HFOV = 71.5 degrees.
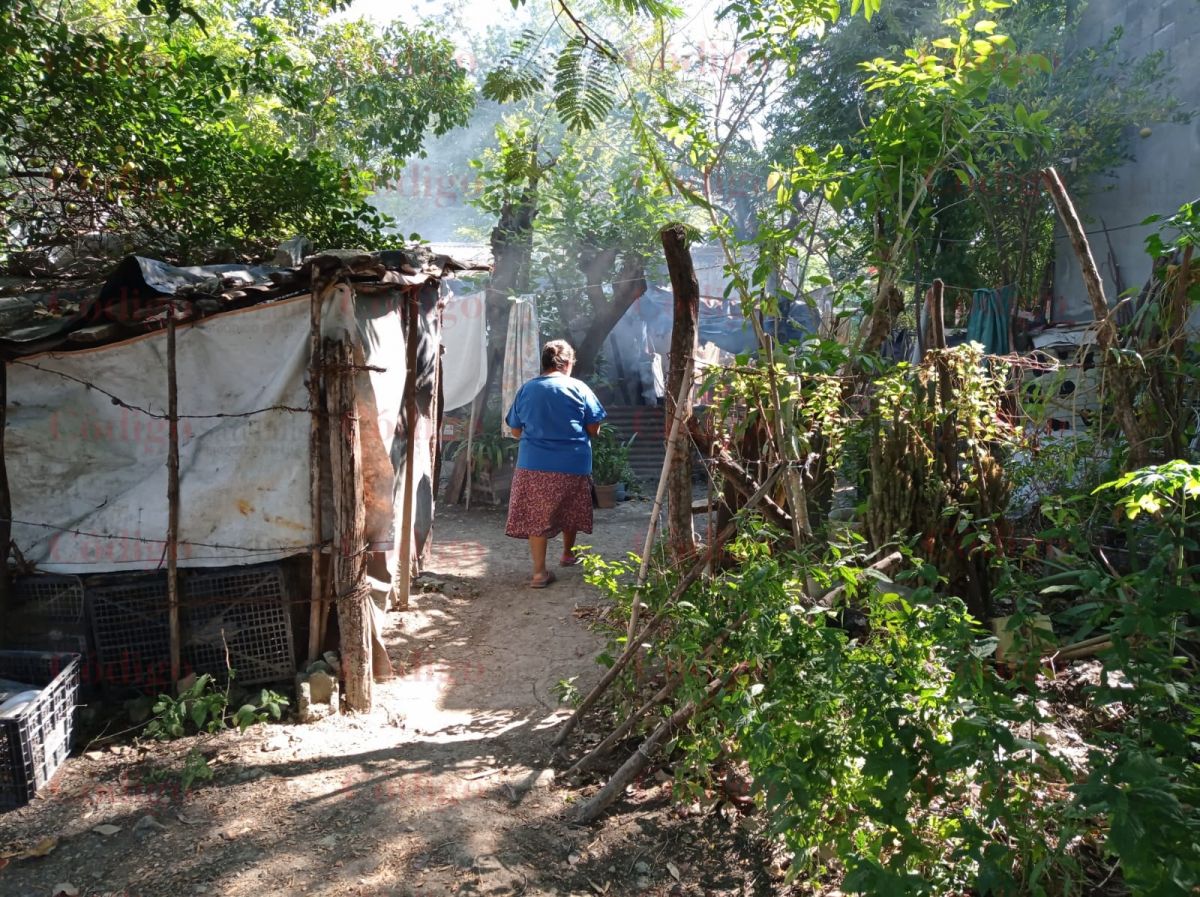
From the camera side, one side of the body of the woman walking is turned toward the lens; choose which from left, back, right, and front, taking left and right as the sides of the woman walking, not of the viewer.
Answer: back

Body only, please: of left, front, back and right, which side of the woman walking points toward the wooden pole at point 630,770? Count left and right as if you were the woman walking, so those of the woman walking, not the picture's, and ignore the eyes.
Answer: back

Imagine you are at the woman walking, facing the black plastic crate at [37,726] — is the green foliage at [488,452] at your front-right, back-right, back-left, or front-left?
back-right

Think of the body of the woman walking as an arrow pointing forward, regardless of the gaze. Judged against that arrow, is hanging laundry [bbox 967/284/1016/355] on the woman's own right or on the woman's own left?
on the woman's own right

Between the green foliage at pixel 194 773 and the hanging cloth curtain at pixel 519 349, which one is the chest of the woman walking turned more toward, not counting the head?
the hanging cloth curtain

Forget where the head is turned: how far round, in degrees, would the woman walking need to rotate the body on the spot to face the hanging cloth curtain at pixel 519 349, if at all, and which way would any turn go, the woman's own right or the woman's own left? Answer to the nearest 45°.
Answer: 0° — they already face it

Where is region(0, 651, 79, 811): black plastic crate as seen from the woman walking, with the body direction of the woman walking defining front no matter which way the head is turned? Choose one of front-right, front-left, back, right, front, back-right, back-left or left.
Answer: back-left

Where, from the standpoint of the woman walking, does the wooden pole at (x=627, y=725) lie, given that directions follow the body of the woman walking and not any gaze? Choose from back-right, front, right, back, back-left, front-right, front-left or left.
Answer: back

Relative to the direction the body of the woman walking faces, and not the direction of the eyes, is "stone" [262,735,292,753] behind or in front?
behind

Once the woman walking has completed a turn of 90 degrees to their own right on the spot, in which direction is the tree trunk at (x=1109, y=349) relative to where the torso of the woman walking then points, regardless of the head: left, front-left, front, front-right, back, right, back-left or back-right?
front-right

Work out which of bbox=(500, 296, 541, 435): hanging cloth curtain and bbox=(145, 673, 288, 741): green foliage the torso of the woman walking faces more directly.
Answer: the hanging cloth curtain

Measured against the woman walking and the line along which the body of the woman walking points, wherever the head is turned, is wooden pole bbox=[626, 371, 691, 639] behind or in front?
behind
